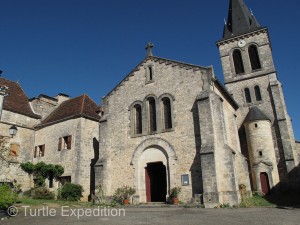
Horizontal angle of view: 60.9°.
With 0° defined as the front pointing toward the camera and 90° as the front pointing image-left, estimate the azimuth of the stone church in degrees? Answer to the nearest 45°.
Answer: approximately 45°

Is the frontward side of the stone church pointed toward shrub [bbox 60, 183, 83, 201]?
no

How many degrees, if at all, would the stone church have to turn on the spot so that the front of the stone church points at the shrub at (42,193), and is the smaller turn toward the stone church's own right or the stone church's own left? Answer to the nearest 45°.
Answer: approximately 45° to the stone church's own right

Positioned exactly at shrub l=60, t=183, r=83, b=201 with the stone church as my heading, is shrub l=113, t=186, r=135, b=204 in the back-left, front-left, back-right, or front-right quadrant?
front-right
